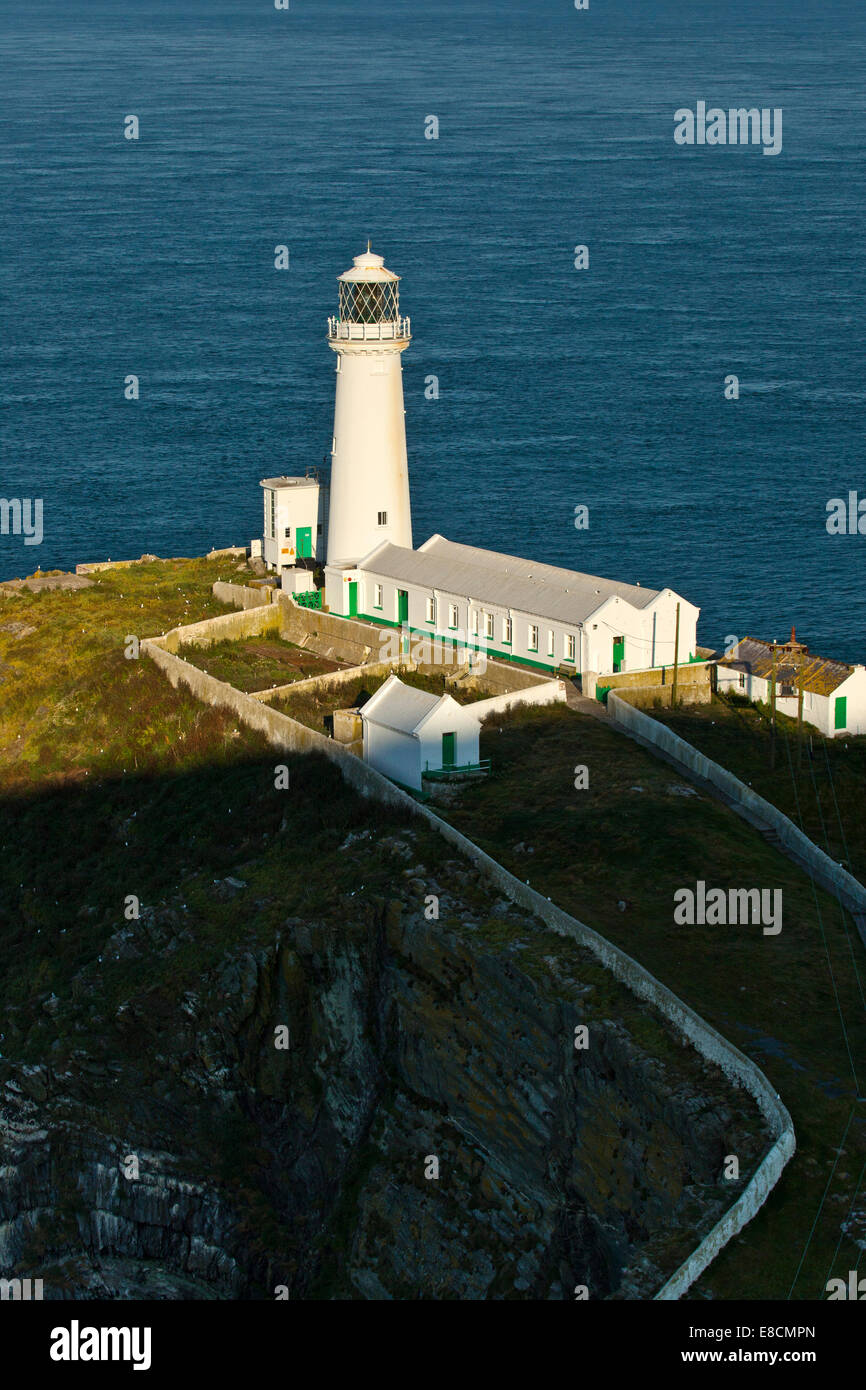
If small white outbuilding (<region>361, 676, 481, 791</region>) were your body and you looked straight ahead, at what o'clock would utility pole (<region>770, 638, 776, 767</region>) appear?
The utility pole is roughly at 10 o'clock from the small white outbuilding.
